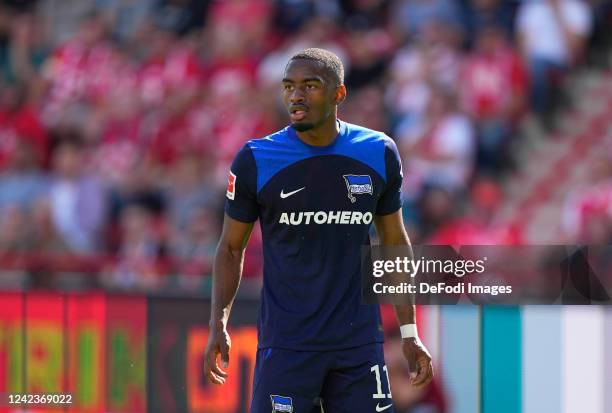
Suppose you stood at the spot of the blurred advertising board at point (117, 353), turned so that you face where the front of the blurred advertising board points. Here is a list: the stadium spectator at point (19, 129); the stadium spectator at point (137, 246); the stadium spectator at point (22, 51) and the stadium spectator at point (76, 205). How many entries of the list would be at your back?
4

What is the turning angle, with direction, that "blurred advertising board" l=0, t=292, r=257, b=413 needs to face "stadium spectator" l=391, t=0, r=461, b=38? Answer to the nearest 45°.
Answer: approximately 135° to its left

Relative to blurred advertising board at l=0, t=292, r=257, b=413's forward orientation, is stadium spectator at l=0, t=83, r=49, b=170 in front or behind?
behind

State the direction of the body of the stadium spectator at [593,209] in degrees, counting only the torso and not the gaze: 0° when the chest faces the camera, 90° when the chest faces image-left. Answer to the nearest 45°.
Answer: approximately 0°
